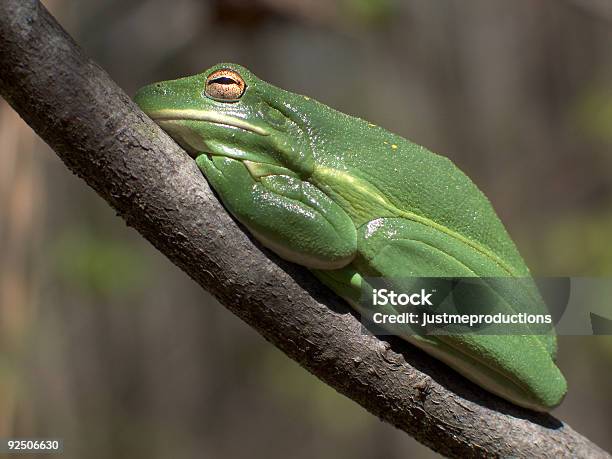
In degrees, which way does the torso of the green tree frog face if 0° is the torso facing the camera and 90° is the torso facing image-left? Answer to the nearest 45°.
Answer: approximately 90°
